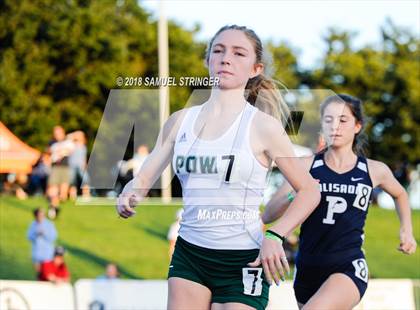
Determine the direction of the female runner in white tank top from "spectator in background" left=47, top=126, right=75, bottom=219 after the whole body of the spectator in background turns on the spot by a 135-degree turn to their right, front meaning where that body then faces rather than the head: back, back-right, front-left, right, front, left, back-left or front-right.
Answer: back-left

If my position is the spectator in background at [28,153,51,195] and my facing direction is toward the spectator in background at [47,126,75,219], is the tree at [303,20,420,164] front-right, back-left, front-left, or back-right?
back-left

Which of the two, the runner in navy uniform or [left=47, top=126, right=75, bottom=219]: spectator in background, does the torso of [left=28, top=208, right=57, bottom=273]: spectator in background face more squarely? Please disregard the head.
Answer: the runner in navy uniform

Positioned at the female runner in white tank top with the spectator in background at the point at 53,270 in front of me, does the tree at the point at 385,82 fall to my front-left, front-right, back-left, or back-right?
front-right

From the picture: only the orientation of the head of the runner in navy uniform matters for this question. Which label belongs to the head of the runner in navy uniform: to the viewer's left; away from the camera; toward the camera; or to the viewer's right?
toward the camera

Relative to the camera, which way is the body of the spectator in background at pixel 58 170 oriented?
toward the camera

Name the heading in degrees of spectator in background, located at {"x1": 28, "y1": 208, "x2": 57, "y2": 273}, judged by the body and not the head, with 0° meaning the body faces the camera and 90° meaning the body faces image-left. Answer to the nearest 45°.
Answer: approximately 0°

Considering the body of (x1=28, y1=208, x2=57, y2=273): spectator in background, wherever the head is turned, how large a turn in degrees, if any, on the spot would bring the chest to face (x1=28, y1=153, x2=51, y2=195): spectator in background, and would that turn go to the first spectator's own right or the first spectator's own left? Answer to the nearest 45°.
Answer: approximately 180°

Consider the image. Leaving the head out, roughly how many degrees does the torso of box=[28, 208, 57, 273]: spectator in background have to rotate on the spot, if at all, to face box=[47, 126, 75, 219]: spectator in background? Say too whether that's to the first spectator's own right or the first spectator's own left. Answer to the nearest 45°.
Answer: approximately 180°

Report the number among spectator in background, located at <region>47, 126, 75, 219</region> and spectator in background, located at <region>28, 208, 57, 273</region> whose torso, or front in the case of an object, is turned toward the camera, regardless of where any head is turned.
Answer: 2

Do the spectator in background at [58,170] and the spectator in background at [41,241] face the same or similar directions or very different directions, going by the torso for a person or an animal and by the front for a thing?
same or similar directions

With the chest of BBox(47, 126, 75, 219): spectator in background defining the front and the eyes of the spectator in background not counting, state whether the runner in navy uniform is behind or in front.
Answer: in front

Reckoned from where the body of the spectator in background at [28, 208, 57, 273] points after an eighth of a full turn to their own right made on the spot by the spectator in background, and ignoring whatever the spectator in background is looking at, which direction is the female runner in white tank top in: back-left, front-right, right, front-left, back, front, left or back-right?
front-left

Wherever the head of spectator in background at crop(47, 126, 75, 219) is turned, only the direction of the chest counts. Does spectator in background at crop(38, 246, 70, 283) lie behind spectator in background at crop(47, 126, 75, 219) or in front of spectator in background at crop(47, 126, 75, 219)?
in front

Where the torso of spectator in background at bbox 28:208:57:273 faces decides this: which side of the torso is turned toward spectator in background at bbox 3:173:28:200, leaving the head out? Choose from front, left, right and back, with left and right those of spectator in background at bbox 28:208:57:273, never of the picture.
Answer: back

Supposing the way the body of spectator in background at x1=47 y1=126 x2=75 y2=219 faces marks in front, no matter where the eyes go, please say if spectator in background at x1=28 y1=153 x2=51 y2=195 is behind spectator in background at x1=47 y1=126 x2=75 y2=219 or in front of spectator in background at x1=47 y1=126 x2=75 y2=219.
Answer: behind
